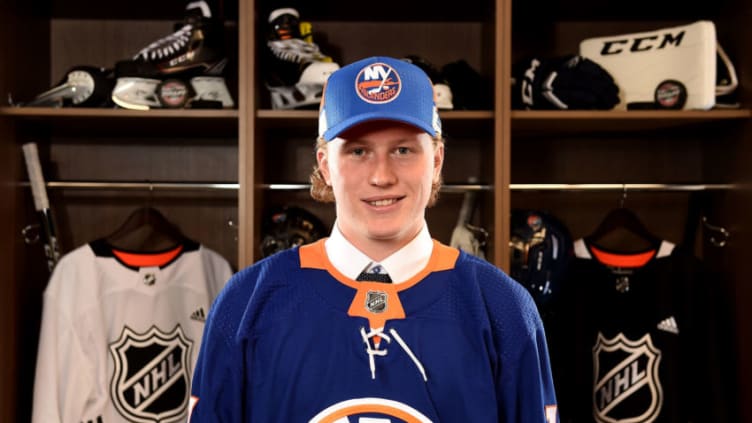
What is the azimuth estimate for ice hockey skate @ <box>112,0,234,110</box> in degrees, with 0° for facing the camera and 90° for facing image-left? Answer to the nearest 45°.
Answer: approximately 90°

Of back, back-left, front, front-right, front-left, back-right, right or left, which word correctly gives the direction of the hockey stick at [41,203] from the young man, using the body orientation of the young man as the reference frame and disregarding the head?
back-right

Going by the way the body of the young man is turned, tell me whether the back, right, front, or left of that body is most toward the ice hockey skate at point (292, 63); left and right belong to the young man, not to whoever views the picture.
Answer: back

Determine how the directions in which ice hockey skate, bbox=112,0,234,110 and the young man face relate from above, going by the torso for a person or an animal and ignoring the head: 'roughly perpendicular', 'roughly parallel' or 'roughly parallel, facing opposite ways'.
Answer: roughly perpendicular

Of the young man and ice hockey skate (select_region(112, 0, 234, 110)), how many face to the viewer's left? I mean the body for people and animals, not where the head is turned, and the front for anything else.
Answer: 1

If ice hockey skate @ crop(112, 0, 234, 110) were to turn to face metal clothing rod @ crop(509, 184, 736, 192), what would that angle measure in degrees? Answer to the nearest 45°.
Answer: approximately 180°
